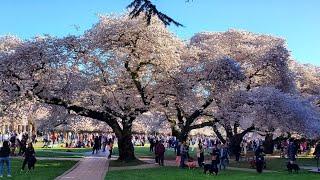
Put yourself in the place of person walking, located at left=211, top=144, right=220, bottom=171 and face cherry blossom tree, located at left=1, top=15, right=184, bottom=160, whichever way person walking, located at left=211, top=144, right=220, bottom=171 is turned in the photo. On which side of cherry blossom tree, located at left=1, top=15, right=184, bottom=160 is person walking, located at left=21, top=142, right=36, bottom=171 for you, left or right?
left

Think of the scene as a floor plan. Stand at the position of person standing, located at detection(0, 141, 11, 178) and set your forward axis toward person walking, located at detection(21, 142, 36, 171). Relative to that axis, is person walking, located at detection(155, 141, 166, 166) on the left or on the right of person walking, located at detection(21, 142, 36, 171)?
right

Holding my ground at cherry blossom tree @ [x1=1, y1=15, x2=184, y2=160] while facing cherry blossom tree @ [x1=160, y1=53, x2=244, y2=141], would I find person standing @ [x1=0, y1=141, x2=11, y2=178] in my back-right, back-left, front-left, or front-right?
back-right
